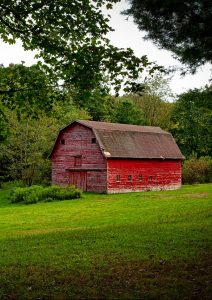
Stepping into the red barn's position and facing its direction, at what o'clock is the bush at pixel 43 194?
The bush is roughly at 12 o'clock from the red barn.

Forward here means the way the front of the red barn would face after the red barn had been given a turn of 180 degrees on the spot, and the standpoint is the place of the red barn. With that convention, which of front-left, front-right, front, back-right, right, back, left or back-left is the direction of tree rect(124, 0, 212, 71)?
back-right

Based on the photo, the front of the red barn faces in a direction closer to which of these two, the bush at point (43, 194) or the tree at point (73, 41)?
the bush

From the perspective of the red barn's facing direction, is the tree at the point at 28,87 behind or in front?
in front

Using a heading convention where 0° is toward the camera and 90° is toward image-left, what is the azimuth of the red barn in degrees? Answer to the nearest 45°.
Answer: approximately 45°

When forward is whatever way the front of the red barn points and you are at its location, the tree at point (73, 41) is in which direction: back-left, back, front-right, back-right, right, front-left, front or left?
front-left
